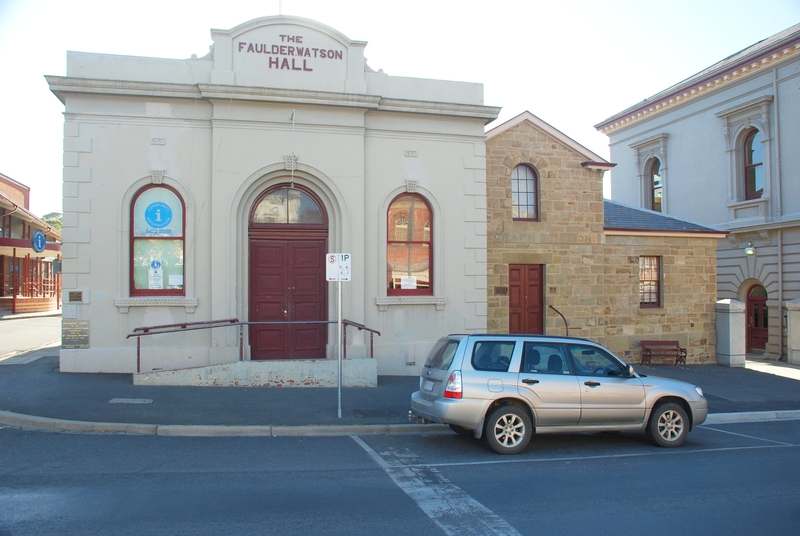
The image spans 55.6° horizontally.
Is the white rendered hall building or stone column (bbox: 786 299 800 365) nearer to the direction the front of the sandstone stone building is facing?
the white rendered hall building

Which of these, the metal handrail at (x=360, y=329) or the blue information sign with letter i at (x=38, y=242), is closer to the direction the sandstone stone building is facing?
the metal handrail

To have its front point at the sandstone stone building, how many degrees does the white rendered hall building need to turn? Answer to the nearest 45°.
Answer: approximately 90° to its left

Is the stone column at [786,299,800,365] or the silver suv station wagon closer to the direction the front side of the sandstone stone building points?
the silver suv station wagon

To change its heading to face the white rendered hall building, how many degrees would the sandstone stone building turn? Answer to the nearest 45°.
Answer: approximately 45° to its right

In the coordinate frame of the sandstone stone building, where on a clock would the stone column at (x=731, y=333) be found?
The stone column is roughly at 8 o'clock from the sandstone stone building.

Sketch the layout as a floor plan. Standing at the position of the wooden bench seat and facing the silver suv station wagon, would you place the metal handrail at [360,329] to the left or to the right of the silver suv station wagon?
right

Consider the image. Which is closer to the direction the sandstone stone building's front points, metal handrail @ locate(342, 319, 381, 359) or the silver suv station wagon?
the silver suv station wagon

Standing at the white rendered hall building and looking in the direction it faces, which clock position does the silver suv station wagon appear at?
The silver suv station wagon is roughly at 11 o'clock from the white rendered hall building.

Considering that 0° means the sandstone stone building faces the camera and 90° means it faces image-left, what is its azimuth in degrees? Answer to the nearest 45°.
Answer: approximately 0°

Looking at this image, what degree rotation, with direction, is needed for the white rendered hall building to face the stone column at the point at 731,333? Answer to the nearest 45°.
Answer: approximately 90° to its left

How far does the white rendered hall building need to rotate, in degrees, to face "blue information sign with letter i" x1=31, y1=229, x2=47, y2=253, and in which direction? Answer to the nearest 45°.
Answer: approximately 135° to its right

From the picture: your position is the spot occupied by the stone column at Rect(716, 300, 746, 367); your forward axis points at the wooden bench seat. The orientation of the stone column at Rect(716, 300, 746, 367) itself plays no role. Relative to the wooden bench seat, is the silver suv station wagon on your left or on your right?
left

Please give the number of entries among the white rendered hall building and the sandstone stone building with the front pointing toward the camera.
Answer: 2
